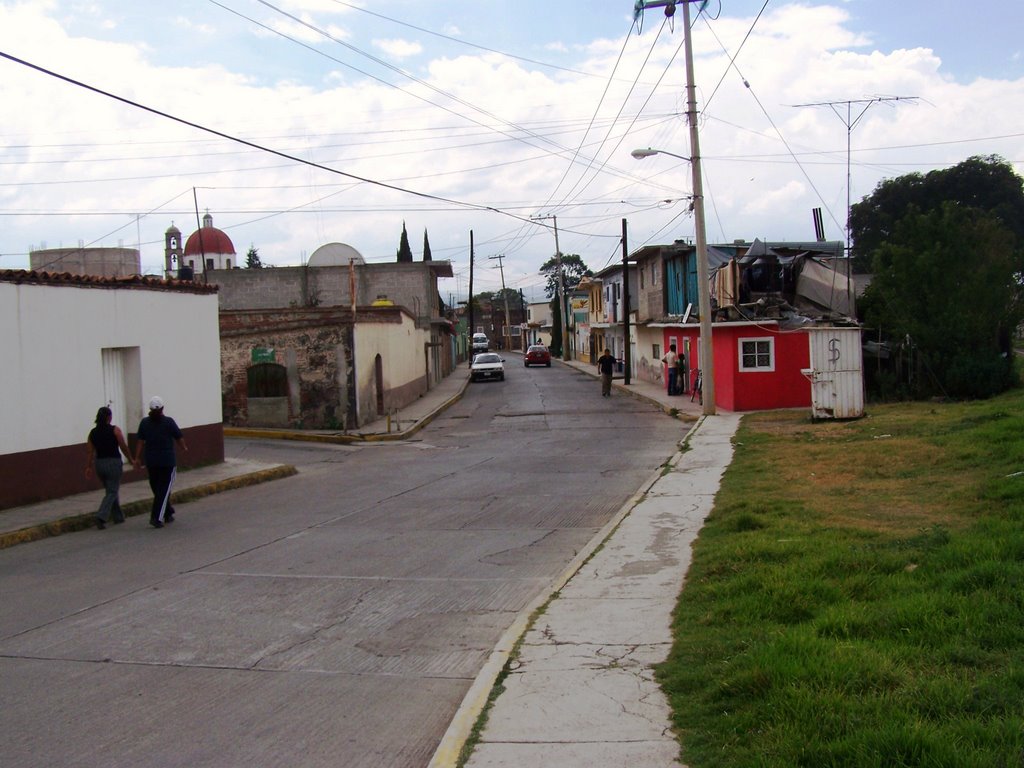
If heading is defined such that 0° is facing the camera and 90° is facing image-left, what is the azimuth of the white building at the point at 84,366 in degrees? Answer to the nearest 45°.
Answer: approximately 315°

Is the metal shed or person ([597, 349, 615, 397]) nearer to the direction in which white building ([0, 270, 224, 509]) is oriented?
the metal shed

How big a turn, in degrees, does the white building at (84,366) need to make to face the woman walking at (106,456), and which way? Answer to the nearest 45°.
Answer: approximately 45° to its right

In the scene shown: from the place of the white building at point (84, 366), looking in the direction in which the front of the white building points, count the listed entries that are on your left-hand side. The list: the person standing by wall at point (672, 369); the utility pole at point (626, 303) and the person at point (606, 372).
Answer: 3

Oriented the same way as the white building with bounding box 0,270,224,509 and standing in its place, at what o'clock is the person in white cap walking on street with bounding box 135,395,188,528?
The person in white cap walking on street is roughly at 1 o'clock from the white building.

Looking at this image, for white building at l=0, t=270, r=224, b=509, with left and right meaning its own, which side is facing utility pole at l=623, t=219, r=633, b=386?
left

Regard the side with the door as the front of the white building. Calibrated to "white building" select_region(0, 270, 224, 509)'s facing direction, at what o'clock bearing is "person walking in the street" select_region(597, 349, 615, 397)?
The person walking in the street is roughly at 9 o'clock from the white building.

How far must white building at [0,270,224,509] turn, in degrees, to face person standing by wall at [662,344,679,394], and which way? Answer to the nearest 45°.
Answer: approximately 90° to its left

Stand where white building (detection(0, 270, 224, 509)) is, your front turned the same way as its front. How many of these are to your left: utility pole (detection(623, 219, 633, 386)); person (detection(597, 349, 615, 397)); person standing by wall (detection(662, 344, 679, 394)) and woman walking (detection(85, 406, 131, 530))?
3

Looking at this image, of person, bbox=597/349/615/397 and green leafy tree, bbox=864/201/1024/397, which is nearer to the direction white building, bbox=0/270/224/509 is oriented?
the green leafy tree
